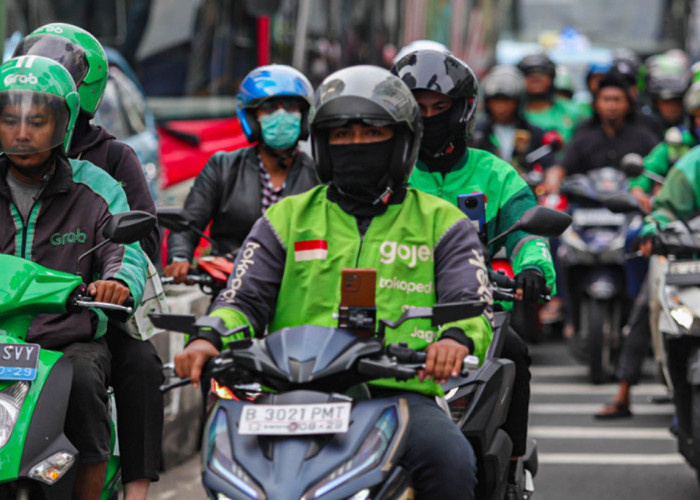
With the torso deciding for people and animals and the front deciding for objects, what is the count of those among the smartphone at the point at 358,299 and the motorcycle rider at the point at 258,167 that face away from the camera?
1

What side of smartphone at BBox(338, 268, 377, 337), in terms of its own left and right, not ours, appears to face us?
back

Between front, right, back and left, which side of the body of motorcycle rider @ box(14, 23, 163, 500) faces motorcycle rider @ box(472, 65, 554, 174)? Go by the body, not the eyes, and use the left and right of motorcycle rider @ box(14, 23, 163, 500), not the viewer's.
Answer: back

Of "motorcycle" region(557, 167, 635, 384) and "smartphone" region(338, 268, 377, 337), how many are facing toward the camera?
1

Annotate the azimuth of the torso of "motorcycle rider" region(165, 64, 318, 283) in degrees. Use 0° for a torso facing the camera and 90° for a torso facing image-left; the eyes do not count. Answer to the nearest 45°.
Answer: approximately 0°

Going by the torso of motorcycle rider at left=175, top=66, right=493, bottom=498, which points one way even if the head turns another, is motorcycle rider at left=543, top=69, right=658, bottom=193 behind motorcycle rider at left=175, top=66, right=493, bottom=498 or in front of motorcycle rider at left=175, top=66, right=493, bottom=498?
behind

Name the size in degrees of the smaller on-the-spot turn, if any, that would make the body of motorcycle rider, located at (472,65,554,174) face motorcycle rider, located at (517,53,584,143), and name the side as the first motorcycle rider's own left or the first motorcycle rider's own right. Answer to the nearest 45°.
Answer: approximately 180°

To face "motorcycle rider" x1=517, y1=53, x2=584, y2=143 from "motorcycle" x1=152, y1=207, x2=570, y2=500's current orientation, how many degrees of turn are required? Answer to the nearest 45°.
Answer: approximately 180°
